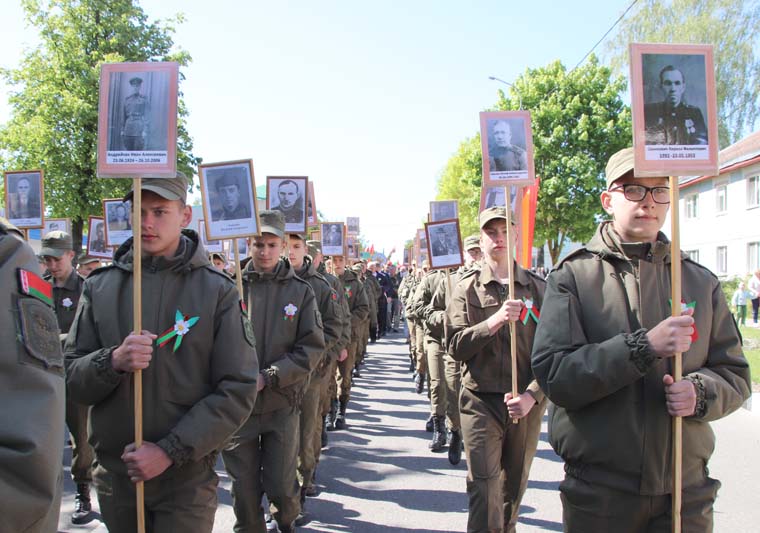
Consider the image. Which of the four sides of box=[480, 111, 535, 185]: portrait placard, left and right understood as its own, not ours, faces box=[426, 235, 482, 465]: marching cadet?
back

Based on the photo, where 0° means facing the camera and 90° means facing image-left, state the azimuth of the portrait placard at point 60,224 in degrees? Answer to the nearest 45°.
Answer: approximately 0°

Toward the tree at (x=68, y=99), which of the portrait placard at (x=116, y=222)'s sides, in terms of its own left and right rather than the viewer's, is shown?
back

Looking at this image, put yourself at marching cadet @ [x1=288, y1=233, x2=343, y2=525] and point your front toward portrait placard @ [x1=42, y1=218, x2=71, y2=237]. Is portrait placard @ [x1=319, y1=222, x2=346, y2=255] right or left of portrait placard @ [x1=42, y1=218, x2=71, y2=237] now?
right

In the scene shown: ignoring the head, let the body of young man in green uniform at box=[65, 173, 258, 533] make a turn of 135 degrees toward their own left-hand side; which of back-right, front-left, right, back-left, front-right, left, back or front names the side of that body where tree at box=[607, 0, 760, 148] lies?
front

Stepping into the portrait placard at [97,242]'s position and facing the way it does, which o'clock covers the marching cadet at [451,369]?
The marching cadet is roughly at 10 o'clock from the portrait placard.

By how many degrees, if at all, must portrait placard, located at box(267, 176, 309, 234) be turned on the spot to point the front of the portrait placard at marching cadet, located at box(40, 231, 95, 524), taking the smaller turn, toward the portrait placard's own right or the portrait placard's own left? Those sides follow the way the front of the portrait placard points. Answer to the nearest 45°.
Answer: approximately 90° to the portrait placard's own right

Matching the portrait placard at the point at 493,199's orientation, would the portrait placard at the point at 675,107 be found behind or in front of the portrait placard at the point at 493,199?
in front

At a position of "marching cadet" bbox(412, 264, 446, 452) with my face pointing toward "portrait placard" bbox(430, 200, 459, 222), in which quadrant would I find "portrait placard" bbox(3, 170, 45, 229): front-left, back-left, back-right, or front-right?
back-left
